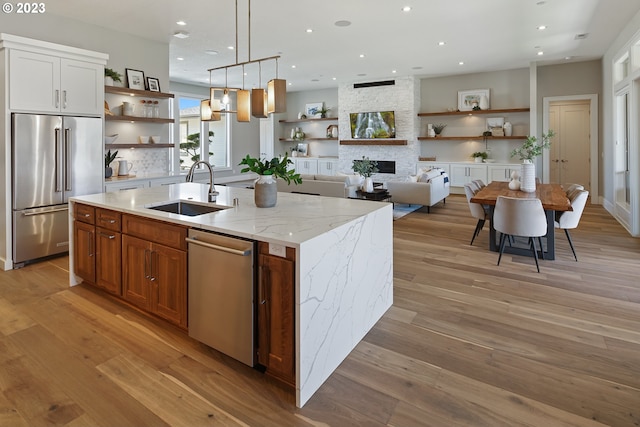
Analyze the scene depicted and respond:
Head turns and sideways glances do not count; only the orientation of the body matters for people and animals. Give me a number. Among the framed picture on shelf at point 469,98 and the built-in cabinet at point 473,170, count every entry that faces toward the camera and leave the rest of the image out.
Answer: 2

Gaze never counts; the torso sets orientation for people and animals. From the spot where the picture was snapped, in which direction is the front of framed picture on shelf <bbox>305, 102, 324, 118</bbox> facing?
facing the viewer and to the left of the viewer

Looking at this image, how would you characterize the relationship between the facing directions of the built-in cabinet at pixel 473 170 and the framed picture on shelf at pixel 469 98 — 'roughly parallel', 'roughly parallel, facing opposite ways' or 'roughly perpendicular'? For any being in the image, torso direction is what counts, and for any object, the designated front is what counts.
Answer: roughly parallel

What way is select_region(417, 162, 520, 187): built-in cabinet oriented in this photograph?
toward the camera

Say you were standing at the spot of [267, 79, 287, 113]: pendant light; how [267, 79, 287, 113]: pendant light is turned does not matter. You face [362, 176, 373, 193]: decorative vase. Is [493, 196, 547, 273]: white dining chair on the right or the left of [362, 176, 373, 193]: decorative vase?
right

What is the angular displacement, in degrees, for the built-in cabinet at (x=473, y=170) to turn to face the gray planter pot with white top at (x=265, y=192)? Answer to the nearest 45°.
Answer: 0° — it already faces it

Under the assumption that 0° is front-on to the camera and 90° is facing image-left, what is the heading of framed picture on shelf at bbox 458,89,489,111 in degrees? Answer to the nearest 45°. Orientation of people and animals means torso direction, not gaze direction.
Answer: approximately 0°

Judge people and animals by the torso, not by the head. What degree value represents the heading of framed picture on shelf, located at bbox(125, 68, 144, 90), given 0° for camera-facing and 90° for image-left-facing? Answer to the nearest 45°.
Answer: approximately 315°
